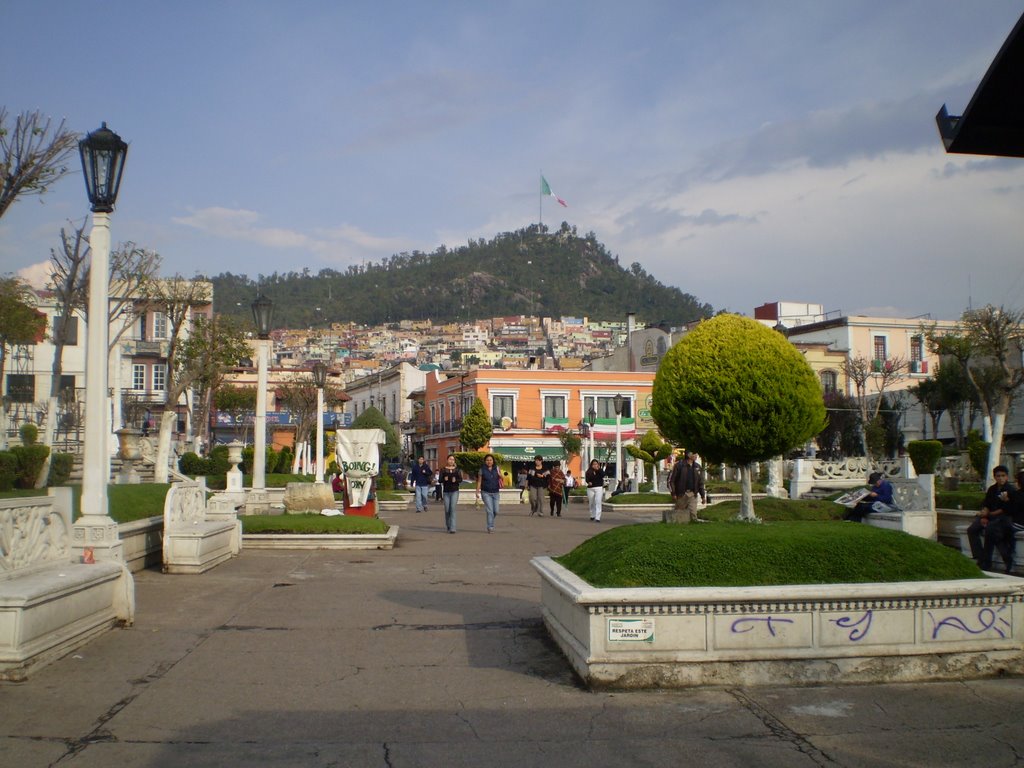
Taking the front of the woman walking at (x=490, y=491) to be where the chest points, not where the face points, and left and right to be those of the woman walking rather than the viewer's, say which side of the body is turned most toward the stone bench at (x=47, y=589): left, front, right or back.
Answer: front

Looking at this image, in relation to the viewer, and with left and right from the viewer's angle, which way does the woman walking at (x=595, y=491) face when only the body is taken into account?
facing the viewer

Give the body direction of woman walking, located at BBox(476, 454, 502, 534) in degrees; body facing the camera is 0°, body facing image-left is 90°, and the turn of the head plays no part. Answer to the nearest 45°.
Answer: approximately 0°

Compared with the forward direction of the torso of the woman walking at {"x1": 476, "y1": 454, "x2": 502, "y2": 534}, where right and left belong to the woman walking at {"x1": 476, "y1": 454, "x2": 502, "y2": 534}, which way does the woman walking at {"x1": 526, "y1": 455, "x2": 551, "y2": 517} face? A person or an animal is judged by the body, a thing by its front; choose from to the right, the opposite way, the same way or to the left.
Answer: the same way

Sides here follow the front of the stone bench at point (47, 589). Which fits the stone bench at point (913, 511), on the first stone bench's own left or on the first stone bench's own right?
on the first stone bench's own left

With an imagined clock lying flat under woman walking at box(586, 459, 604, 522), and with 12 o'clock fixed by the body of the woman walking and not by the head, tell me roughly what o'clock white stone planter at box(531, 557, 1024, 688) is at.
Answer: The white stone planter is roughly at 12 o'clock from the woman walking.

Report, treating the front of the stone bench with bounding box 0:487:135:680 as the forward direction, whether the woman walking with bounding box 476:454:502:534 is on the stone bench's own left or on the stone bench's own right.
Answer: on the stone bench's own left

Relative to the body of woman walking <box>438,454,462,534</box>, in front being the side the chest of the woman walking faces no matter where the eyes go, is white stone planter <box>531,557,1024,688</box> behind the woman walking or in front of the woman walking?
in front

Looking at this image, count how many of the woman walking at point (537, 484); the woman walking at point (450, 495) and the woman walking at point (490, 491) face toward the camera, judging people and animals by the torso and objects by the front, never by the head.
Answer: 3

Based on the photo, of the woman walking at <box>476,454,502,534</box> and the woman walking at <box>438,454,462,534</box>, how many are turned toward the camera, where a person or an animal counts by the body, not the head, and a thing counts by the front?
2

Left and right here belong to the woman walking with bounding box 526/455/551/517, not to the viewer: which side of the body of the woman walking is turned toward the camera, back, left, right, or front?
front

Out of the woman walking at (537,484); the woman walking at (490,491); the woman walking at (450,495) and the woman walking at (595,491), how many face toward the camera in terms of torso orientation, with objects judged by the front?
4

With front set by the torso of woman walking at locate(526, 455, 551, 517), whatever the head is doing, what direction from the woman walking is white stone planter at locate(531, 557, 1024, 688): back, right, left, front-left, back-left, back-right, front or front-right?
front

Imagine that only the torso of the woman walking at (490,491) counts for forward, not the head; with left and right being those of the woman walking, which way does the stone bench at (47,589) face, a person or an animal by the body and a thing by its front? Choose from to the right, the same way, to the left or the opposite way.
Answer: to the left

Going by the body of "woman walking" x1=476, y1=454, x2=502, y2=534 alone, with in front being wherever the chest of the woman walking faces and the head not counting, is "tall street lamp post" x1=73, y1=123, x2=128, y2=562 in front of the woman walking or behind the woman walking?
in front

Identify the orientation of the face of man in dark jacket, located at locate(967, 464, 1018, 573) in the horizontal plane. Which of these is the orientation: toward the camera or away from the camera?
toward the camera

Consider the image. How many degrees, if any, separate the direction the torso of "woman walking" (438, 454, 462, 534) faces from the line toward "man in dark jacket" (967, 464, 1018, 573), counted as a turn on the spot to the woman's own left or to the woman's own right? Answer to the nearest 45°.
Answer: approximately 45° to the woman's own left

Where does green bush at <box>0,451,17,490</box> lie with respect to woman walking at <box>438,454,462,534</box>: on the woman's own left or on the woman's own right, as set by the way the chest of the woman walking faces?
on the woman's own right

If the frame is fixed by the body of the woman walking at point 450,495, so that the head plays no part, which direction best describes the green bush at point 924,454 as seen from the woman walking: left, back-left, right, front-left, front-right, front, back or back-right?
left
